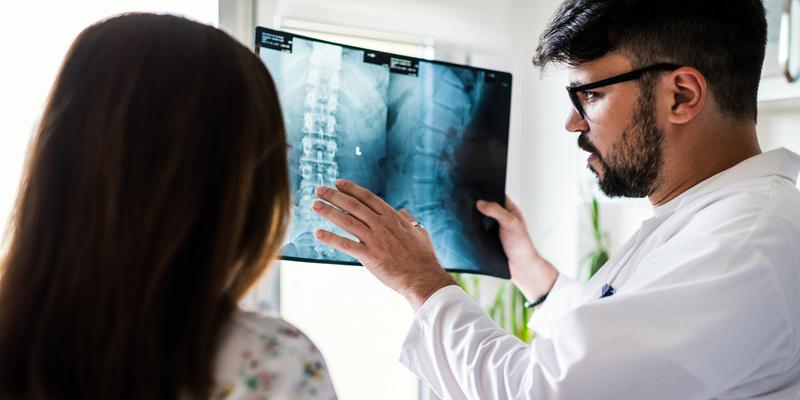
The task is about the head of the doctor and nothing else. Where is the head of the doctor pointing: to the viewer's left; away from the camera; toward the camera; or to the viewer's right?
to the viewer's left

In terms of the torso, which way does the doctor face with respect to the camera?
to the viewer's left

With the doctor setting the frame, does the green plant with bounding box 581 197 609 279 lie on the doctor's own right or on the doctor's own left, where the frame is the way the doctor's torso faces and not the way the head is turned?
on the doctor's own right

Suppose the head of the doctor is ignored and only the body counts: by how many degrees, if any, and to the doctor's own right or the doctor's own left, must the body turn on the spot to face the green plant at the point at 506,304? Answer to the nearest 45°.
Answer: approximately 90° to the doctor's own right
